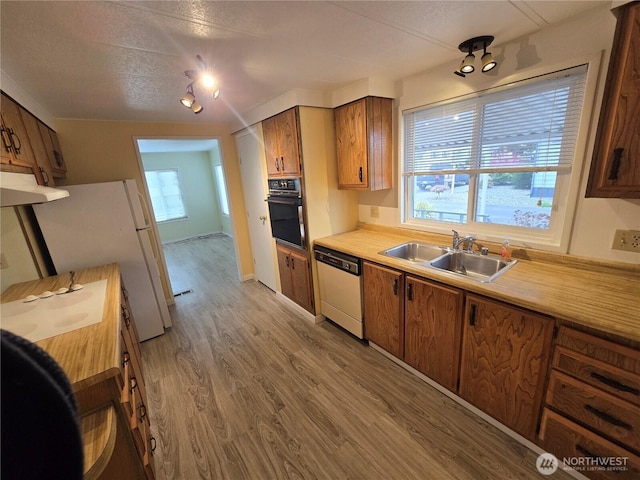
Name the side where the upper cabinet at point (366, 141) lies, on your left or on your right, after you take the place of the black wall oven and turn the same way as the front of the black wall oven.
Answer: on your left

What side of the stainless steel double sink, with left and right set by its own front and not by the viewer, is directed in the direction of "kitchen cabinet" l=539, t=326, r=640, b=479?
left

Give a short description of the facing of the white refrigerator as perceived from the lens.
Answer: facing to the right of the viewer

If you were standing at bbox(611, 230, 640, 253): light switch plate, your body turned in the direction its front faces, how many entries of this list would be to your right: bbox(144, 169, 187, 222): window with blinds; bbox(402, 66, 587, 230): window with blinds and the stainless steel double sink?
3

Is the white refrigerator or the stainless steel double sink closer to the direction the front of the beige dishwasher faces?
the white refrigerator

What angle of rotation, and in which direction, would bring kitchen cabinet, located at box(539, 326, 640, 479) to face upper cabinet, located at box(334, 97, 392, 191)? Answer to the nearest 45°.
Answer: approximately 45° to its right

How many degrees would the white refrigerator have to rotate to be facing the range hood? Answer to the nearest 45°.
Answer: approximately 90° to its right

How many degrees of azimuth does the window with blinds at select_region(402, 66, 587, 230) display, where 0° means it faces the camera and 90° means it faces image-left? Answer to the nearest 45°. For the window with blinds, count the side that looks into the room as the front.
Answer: approximately 45°

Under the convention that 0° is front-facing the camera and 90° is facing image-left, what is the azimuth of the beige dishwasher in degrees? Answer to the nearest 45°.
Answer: approximately 45°

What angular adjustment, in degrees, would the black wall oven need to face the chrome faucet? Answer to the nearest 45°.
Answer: approximately 90° to its left

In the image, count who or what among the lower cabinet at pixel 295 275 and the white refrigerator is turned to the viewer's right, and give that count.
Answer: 1
